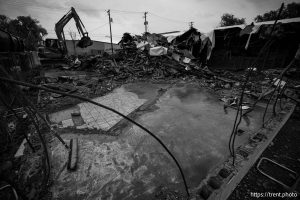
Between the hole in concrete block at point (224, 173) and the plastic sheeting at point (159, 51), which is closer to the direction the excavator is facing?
the plastic sheeting

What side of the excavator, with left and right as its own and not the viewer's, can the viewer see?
right

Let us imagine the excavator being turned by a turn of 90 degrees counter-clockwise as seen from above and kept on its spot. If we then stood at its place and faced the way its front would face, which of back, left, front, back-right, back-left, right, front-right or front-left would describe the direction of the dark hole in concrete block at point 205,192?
back

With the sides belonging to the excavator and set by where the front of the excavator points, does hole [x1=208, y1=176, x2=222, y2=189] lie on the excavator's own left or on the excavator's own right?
on the excavator's own right

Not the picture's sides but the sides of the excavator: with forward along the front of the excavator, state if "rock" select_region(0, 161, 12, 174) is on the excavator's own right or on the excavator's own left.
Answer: on the excavator's own right

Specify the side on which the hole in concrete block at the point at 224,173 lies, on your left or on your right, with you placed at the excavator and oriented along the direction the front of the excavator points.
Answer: on your right

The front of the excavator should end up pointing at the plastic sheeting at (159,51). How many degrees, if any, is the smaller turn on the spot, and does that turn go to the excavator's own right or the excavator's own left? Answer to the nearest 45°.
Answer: approximately 45° to the excavator's own right

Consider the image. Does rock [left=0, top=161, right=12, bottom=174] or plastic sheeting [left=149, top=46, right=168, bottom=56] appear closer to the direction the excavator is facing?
the plastic sheeting
